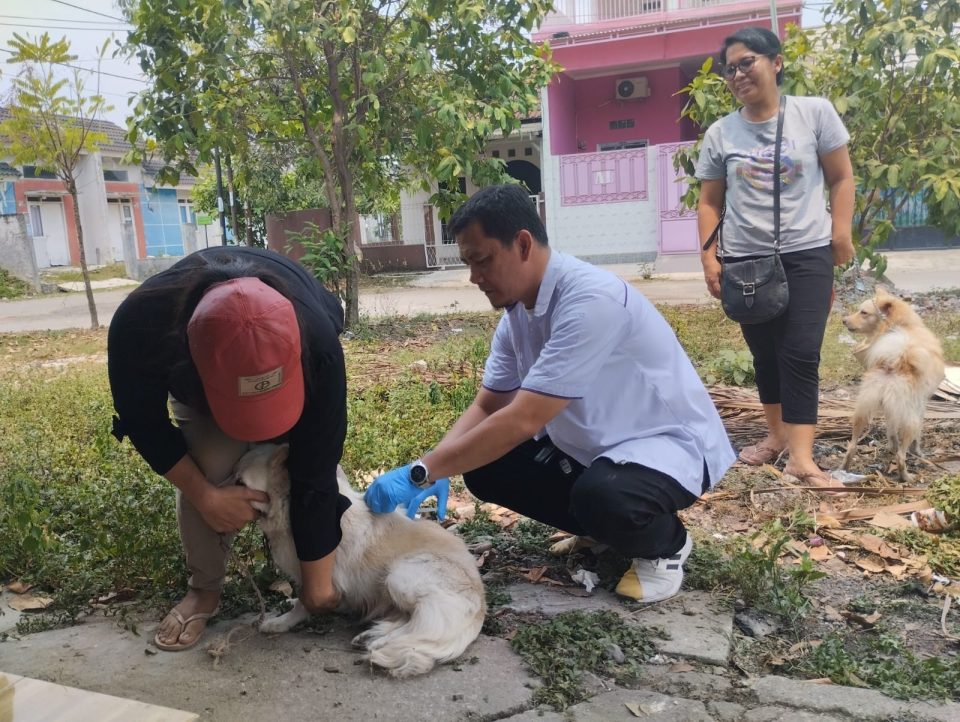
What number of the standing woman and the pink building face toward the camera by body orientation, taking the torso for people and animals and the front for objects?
2

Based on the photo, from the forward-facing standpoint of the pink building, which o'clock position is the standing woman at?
The standing woman is roughly at 12 o'clock from the pink building.

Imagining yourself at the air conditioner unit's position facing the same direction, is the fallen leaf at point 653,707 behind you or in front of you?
in front

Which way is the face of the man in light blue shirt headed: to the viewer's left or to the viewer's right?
to the viewer's left

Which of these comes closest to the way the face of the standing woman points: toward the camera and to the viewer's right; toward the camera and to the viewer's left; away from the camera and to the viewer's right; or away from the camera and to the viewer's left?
toward the camera and to the viewer's left

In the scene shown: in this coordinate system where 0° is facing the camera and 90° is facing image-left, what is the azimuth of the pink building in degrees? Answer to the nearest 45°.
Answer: approximately 0°

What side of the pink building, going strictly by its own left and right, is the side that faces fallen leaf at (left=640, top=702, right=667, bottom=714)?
front

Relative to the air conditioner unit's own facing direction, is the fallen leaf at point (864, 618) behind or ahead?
ahead

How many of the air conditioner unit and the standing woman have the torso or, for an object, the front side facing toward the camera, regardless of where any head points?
2
